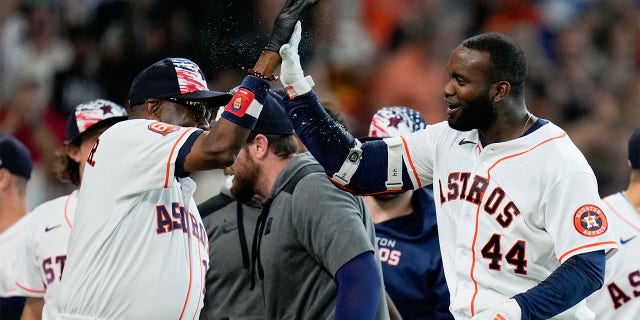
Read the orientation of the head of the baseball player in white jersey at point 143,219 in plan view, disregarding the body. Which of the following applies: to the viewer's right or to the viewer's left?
to the viewer's right

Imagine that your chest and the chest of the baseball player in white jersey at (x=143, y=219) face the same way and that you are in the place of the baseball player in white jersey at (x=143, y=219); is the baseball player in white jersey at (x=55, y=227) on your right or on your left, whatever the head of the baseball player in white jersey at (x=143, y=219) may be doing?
on your left

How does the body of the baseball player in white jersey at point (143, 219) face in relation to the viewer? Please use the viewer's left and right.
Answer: facing to the right of the viewer

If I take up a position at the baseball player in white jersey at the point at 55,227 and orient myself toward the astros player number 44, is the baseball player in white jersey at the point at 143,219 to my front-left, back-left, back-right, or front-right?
front-right

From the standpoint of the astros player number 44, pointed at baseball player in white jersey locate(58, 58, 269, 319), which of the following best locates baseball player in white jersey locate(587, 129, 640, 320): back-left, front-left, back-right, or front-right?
back-right

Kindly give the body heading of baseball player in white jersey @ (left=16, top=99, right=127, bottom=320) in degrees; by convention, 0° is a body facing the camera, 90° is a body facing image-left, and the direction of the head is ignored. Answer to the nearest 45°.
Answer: approximately 315°

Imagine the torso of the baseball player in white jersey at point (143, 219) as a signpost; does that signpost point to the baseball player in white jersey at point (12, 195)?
no

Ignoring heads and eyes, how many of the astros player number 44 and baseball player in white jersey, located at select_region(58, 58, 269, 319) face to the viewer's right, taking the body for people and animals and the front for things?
1

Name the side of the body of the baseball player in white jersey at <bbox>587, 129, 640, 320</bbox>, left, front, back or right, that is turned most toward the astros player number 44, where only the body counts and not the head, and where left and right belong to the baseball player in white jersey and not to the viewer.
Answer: right

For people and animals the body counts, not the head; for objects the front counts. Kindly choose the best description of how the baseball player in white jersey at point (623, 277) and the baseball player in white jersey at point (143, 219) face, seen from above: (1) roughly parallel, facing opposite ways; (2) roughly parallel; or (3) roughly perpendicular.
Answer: roughly perpendicular

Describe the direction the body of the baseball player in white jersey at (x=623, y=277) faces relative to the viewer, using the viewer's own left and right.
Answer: facing the viewer and to the right of the viewer

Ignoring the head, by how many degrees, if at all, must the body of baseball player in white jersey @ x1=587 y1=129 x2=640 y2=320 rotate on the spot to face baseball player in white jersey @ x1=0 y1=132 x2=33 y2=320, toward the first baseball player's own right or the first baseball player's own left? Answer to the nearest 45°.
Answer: approximately 135° to the first baseball player's own right
